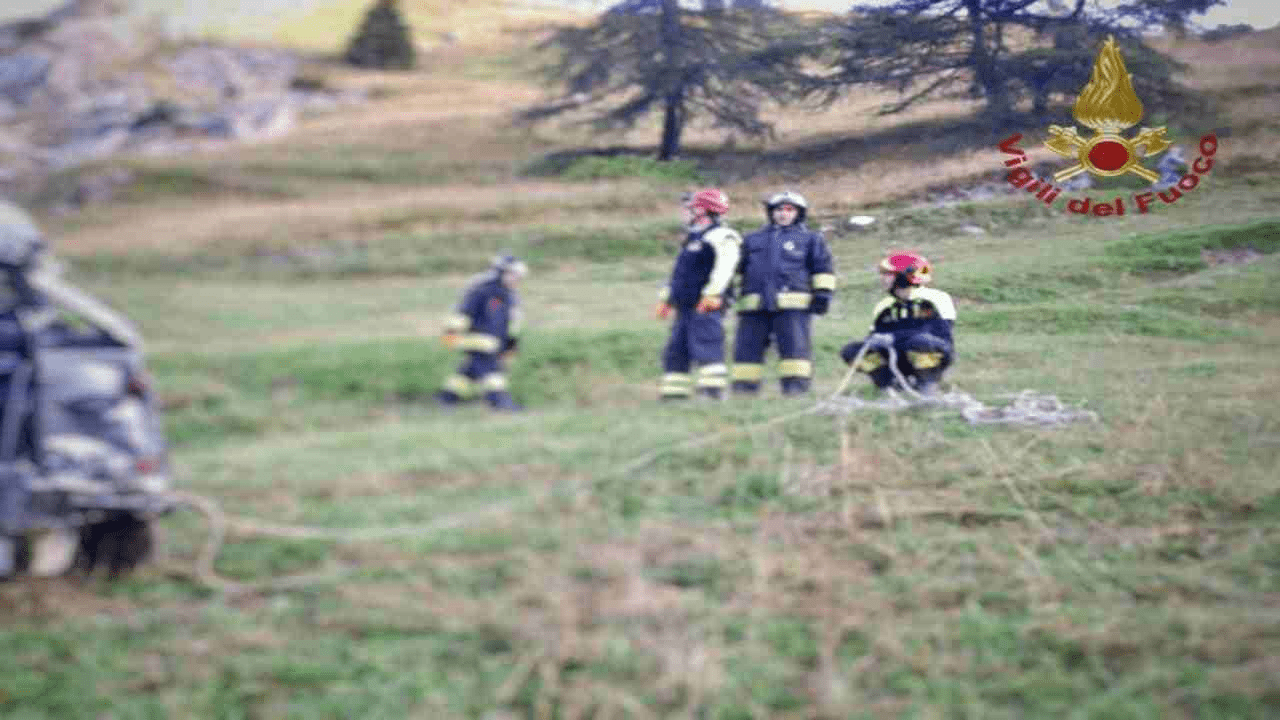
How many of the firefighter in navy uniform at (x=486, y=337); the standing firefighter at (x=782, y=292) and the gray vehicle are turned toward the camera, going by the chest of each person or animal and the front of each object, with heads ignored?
1

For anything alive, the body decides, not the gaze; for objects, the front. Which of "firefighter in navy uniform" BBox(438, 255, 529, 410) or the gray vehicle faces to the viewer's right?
the firefighter in navy uniform

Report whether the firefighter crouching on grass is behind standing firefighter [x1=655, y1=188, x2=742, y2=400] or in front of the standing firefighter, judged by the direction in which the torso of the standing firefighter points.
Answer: behind

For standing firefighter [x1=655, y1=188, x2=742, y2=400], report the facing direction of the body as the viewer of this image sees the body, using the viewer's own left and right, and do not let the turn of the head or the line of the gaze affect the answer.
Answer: facing the viewer and to the left of the viewer

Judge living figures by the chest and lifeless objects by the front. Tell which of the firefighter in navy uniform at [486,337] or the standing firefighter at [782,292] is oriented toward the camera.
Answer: the standing firefighter

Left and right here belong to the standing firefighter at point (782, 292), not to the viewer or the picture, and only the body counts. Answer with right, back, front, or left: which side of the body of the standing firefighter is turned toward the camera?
front

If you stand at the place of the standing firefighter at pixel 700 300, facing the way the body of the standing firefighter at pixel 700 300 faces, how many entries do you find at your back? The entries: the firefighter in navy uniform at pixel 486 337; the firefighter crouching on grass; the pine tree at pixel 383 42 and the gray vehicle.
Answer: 1

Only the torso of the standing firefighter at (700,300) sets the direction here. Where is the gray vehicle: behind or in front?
in front

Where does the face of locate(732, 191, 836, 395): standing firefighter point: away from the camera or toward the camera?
toward the camera

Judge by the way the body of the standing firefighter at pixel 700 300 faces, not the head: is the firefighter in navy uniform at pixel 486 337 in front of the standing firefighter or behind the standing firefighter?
in front
